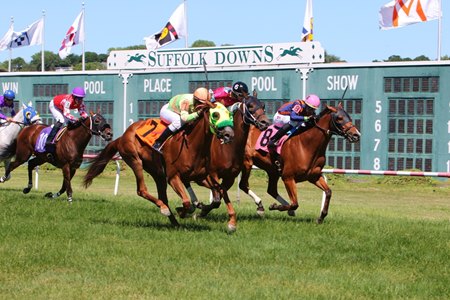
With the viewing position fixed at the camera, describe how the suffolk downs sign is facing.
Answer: facing the viewer

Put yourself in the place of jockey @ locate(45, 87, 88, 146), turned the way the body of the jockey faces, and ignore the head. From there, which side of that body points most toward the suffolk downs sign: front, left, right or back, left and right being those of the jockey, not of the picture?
left

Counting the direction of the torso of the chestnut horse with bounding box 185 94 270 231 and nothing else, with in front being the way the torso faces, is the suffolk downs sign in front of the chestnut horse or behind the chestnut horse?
behind

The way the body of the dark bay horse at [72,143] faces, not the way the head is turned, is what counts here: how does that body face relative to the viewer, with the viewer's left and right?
facing the viewer and to the right of the viewer

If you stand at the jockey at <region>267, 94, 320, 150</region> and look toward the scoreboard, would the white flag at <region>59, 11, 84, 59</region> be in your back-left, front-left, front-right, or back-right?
front-left

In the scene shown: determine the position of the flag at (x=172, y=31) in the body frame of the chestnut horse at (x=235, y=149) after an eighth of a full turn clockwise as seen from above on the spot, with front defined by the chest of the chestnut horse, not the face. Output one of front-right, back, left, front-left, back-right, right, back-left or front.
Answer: back

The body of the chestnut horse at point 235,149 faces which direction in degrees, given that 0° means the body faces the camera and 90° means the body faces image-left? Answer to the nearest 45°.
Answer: approximately 315°

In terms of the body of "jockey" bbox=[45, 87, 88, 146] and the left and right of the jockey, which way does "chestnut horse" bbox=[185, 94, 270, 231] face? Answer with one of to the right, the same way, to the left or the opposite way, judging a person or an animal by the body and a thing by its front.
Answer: the same way

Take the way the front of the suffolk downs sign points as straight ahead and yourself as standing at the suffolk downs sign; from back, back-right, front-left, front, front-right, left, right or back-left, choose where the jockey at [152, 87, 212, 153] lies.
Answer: front

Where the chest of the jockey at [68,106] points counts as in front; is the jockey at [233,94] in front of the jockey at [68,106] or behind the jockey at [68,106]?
in front

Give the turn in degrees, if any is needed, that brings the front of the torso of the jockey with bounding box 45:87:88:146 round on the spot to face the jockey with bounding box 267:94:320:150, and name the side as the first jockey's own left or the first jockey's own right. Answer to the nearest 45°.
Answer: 0° — they already face them

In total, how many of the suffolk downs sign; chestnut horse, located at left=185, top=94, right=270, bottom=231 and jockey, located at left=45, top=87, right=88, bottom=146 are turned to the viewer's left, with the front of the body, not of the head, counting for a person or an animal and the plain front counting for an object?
0

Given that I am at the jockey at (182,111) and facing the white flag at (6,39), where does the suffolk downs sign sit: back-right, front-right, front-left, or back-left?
front-right

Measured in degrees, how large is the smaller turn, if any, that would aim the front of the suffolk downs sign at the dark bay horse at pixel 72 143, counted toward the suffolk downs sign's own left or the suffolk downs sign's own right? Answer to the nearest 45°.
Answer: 0° — it already faces it

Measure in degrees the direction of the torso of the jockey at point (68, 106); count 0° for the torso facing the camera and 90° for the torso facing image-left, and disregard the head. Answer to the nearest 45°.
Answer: approximately 315°

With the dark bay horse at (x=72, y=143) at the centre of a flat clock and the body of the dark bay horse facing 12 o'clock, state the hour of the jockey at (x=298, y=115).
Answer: The jockey is roughly at 12 o'clock from the dark bay horse.

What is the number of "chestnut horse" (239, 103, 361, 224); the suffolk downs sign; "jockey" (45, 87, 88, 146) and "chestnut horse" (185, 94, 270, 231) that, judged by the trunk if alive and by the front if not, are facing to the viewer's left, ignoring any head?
0

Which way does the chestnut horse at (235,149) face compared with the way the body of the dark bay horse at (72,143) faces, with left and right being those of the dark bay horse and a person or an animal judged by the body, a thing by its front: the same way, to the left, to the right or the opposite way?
the same way
